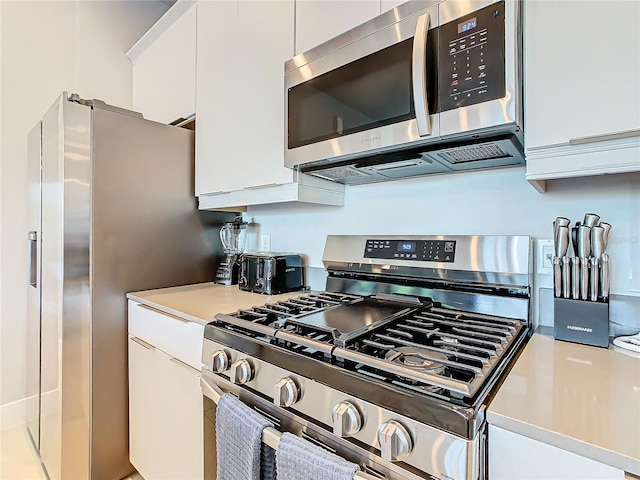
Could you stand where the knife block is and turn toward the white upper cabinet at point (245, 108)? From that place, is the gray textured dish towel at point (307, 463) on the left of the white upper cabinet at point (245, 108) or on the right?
left

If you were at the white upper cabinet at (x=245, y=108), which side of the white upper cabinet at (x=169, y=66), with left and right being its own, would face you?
left

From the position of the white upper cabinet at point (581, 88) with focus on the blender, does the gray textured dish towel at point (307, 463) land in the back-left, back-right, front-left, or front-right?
front-left

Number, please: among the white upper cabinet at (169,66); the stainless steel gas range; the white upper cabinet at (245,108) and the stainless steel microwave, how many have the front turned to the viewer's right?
0

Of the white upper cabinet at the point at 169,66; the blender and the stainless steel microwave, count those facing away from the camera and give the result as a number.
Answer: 0

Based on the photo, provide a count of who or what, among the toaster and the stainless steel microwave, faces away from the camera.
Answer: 0

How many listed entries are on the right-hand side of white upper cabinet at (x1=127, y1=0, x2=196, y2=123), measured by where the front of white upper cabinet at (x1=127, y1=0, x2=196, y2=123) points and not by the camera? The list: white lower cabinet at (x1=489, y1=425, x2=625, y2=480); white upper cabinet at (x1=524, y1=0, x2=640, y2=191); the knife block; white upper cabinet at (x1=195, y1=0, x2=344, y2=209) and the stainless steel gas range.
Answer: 0

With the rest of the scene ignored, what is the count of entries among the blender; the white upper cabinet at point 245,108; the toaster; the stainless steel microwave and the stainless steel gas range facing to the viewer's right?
0

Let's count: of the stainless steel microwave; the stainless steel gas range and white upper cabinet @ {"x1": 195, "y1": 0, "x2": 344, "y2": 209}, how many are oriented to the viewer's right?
0

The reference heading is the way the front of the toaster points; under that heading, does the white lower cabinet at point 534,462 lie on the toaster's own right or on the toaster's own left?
on the toaster's own left

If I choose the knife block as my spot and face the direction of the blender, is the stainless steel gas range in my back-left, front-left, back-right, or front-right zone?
front-left

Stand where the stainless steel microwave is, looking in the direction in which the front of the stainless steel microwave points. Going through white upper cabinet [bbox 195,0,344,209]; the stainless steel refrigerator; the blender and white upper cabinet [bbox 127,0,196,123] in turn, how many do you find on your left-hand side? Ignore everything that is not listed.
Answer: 0

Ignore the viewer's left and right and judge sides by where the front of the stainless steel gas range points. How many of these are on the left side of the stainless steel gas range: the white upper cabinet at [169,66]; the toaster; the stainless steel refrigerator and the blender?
0

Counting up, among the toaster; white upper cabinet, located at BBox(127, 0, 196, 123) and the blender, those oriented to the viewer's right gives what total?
0
